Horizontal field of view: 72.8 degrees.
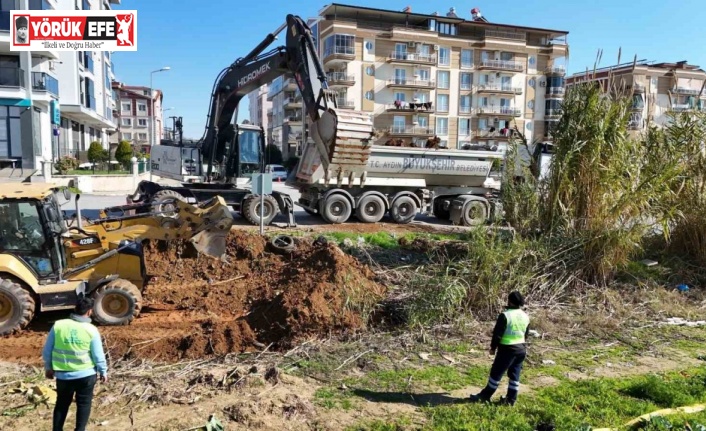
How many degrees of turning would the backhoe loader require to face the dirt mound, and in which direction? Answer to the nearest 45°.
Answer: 0° — it already faces it

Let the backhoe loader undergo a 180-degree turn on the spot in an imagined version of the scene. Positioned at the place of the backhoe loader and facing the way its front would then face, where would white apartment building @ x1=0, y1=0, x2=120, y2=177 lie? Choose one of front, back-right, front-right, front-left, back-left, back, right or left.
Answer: right

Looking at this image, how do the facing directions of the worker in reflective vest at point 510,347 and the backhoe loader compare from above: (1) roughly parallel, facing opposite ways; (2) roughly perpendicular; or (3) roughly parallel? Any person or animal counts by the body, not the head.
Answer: roughly perpendicular

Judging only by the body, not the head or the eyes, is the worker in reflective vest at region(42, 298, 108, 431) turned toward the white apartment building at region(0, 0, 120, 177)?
yes

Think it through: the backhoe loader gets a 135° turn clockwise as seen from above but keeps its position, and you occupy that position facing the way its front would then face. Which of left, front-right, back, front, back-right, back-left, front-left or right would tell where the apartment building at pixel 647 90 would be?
back-left

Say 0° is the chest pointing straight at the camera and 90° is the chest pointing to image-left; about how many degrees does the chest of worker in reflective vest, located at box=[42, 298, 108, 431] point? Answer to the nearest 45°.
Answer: approximately 180°

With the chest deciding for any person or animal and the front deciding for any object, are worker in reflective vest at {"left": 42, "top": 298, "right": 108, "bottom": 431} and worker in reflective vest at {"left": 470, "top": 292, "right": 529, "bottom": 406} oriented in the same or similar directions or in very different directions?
same or similar directions

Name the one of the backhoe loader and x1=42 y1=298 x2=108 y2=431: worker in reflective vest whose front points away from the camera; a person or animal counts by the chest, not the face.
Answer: the worker in reflective vest

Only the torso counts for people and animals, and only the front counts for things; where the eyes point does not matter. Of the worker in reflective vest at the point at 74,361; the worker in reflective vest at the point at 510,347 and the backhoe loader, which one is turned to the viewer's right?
the backhoe loader

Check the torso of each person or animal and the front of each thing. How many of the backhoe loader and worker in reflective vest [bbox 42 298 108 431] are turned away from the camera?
1

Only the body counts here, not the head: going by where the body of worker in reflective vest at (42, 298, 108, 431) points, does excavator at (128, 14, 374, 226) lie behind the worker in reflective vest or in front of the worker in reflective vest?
in front

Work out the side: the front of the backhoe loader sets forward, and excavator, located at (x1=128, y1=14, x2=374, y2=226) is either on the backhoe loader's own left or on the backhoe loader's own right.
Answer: on the backhoe loader's own left

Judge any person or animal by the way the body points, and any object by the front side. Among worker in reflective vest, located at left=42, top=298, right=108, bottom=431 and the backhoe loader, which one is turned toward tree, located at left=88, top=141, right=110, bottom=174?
the worker in reflective vest

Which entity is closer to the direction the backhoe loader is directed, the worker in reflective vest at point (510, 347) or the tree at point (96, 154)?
the worker in reflective vest

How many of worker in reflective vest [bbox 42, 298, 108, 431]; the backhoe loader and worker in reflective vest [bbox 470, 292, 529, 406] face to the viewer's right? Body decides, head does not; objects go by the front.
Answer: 1

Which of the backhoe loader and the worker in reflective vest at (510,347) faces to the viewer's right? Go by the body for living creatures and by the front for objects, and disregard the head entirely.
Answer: the backhoe loader

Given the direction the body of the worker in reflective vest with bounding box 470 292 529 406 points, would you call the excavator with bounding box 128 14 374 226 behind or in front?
in front

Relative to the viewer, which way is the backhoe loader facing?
to the viewer's right
